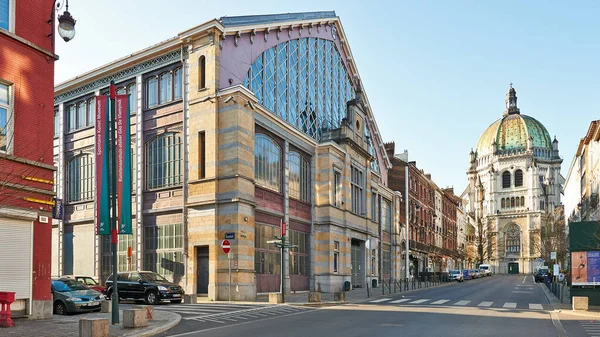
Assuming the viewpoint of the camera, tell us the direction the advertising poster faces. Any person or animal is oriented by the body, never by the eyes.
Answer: facing the viewer

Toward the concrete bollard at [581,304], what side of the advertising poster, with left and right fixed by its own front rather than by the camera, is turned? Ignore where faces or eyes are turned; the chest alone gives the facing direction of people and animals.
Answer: front

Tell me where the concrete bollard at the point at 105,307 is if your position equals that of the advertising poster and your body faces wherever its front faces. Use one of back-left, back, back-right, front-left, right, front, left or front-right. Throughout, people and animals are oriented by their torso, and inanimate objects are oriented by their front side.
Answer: front-right

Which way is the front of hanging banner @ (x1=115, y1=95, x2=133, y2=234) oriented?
toward the camera

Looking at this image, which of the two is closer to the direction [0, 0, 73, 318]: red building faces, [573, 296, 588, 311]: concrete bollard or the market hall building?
the concrete bollard

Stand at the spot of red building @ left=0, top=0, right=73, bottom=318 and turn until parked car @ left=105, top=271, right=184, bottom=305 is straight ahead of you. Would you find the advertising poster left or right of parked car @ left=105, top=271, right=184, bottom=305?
right

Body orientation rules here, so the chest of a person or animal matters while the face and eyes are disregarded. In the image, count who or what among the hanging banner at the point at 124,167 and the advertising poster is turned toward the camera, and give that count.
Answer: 2

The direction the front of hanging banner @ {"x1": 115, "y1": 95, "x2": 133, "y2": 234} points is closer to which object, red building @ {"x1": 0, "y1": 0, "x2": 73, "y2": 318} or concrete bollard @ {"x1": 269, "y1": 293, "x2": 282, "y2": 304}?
the red building

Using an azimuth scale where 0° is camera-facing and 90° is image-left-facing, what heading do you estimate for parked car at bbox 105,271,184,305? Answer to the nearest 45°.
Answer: approximately 315°

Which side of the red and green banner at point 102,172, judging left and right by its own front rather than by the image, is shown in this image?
front

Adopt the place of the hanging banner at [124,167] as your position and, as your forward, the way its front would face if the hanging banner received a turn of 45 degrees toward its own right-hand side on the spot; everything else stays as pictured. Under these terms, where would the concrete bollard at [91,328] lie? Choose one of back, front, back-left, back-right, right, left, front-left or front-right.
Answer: front-left

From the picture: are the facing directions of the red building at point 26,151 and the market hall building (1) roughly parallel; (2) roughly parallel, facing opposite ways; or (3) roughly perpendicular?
roughly parallel
